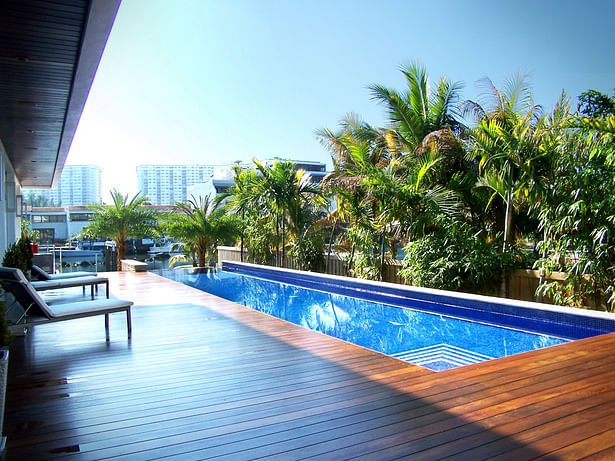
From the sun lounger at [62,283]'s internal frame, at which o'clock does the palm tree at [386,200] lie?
The palm tree is roughly at 12 o'clock from the sun lounger.

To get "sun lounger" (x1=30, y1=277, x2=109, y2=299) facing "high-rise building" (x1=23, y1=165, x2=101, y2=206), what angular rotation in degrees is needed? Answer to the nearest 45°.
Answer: approximately 90° to its left

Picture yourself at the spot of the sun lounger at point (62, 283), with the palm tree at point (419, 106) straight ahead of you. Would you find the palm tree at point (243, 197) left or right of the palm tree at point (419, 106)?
left

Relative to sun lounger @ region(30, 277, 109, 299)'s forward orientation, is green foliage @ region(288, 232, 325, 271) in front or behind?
in front

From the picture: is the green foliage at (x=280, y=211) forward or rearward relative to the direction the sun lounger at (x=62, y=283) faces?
forward

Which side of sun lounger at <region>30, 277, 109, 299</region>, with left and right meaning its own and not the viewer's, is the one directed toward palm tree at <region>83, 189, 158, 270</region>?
left

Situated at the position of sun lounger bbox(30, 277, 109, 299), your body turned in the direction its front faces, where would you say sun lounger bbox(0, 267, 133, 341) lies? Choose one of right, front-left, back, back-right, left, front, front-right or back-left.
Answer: right

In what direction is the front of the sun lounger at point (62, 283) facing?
to the viewer's right

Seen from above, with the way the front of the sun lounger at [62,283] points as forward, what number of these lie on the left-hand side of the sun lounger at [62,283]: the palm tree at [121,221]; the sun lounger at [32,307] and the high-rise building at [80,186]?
2

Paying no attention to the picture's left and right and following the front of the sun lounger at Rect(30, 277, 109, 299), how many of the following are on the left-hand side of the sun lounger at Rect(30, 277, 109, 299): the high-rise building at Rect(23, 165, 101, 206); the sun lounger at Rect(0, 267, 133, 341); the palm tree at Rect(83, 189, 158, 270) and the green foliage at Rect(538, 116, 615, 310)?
2
